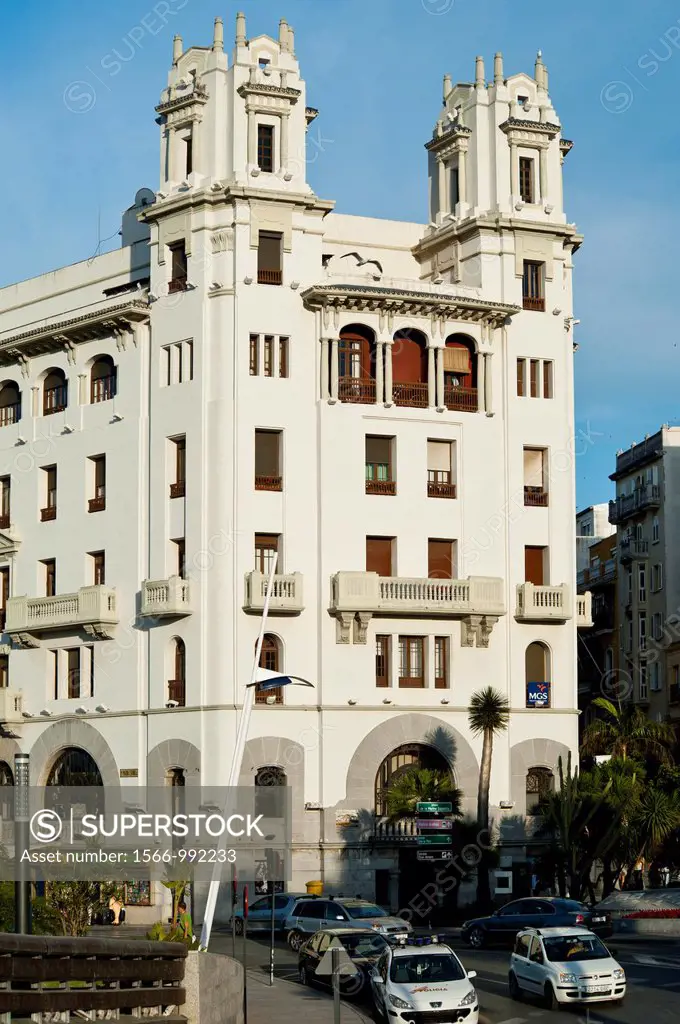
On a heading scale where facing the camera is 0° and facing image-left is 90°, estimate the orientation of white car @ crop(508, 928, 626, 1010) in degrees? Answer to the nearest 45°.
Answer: approximately 315°

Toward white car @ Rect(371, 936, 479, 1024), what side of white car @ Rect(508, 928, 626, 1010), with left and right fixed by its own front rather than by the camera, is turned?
right

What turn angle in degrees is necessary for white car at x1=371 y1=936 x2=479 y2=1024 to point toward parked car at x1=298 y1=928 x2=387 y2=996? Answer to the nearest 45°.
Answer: approximately 180°

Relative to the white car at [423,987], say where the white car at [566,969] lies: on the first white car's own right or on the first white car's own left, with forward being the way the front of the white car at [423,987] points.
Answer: on the first white car's own left

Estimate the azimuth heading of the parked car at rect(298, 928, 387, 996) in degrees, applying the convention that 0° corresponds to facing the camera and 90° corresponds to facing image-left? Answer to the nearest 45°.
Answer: approximately 315°
